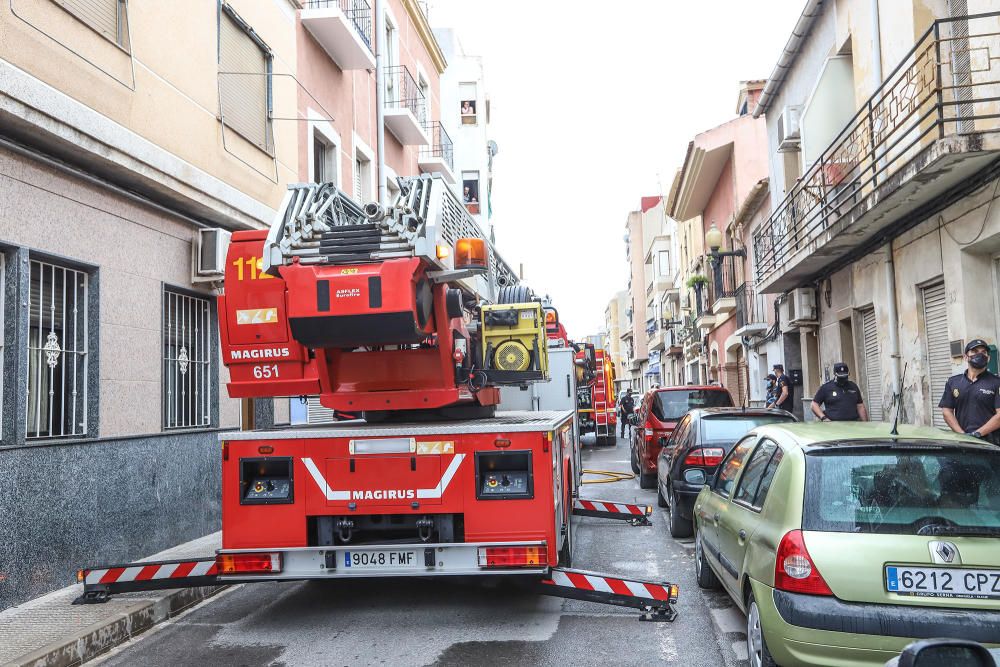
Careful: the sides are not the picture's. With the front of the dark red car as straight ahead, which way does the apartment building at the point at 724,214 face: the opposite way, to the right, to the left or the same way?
to the left

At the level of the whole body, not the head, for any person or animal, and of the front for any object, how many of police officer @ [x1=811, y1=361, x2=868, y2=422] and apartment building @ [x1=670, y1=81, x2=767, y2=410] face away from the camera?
0

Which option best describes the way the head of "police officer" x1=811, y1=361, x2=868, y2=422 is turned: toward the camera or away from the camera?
toward the camera

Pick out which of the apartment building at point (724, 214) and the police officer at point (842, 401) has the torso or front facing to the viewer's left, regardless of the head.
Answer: the apartment building

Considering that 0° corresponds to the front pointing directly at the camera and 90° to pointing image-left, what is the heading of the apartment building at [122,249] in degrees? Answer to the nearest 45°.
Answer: approximately 315°

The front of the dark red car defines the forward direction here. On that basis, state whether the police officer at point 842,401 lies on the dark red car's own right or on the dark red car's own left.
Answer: on the dark red car's own right

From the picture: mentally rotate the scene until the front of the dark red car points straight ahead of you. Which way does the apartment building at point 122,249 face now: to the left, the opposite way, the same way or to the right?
to the right

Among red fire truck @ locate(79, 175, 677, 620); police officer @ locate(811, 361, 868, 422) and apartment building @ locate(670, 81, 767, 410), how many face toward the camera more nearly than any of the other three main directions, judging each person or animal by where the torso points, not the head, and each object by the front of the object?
1

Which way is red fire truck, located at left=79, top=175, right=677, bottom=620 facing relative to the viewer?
away from the camera

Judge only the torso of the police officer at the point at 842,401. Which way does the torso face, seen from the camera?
toward the camera

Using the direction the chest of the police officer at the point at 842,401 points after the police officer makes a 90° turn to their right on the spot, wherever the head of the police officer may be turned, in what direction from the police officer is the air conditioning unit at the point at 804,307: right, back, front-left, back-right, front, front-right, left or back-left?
right

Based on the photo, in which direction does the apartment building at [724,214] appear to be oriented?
to the viewer's left

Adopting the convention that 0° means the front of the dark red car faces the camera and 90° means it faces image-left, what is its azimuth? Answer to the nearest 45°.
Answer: approximately 180°
